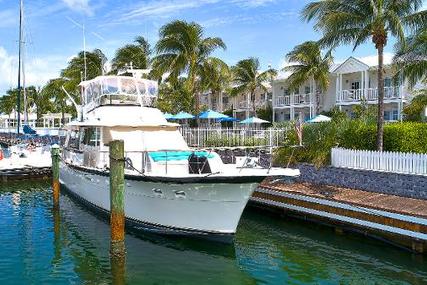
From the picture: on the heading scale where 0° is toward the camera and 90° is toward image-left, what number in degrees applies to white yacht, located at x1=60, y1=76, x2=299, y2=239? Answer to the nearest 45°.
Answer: approximately 315°

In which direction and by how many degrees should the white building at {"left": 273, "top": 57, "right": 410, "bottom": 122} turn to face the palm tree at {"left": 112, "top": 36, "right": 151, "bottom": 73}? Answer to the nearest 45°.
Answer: approximately 90° to its right

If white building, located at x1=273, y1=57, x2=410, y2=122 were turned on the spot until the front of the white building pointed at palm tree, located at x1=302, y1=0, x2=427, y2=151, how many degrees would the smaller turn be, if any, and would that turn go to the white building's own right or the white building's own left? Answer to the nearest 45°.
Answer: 0° — it already faces it

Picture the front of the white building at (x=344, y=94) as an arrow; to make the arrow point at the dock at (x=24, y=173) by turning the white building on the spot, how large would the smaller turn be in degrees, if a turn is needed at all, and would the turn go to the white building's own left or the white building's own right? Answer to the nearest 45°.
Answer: approximately 45° to the white building's own right

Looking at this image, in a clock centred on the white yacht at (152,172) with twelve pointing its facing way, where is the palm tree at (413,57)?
The palm tree is roughly at 10 o'clock from the white yacht.

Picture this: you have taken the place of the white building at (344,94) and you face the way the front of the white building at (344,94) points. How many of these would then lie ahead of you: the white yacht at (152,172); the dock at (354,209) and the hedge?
3

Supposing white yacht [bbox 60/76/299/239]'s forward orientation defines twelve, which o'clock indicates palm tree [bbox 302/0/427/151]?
The palm tree is roughly at 10 o'clock from the white yacht.

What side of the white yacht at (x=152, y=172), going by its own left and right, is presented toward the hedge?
left

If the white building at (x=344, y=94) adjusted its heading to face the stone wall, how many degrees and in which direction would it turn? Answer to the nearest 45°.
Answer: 0° — it already faces it
